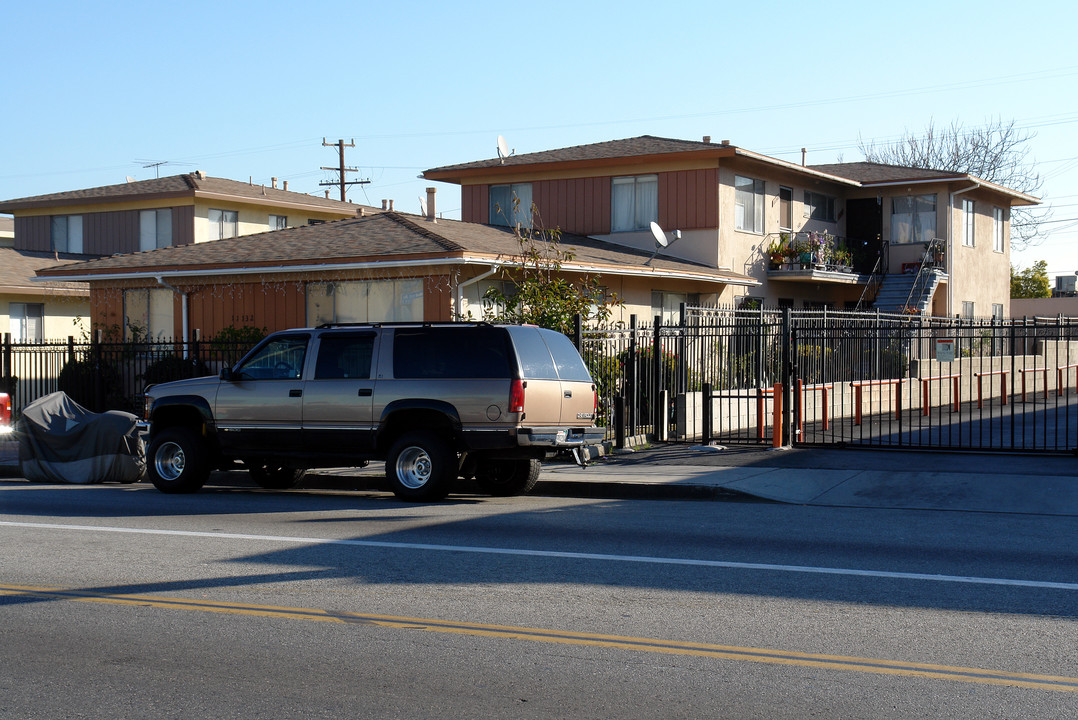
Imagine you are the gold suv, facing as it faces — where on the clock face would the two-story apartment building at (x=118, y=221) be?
The two-story apartment building is roughly at 1 o'clock from the gold suv.

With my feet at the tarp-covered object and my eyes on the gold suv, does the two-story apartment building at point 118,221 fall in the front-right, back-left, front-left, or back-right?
back-left

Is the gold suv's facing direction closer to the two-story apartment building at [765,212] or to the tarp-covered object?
the tarp-covered object

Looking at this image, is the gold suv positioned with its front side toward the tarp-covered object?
yes

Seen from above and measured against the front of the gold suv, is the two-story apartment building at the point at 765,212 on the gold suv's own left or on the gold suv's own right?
on the gold suv's own right

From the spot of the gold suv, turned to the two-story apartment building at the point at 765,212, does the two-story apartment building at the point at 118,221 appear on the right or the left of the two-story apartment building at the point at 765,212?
left

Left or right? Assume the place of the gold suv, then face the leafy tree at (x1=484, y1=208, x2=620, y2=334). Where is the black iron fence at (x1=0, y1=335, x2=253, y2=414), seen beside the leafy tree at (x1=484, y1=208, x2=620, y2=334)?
left

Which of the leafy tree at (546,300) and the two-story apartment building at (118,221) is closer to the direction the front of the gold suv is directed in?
the two-story apartment building

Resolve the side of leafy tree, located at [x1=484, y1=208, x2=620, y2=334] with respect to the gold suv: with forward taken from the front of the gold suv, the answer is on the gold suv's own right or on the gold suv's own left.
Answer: on the gold suv's own right

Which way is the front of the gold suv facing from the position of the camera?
facing away from the viewer and to the left of the viewer

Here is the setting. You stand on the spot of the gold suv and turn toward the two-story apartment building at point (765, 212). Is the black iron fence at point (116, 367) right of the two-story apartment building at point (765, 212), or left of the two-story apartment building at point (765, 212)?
left
